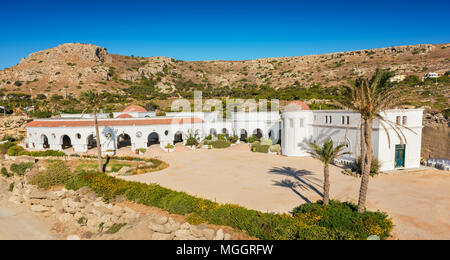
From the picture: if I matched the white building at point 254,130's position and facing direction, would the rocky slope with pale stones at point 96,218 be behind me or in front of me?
in front

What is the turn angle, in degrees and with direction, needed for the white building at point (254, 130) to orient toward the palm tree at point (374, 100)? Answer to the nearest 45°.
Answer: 0° — it already faces it

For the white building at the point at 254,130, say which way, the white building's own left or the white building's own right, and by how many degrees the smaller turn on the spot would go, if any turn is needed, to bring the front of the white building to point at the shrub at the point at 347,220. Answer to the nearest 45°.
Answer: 0° — it already faces it

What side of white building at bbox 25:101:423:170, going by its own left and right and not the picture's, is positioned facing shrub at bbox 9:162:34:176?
right

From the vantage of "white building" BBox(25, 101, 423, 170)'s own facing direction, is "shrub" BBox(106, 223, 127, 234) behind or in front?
in front

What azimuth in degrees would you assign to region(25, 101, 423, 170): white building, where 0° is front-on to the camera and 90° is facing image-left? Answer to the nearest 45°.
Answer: approximately 0°

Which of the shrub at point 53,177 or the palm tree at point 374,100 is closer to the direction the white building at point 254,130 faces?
the palm tree

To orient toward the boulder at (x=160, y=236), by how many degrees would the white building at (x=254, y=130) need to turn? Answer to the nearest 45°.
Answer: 0° — it already faces it

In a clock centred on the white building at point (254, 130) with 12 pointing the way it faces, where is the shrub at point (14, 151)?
The shrub is roughly at 3 o'clock from the white building.

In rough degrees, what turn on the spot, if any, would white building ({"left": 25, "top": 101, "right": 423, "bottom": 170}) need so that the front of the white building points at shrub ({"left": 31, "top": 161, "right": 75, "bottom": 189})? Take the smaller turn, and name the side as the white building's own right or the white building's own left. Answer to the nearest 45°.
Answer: approximately 45° to the white building's own right

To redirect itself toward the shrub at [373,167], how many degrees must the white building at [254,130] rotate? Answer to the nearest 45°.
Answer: approximately 45° to its left
